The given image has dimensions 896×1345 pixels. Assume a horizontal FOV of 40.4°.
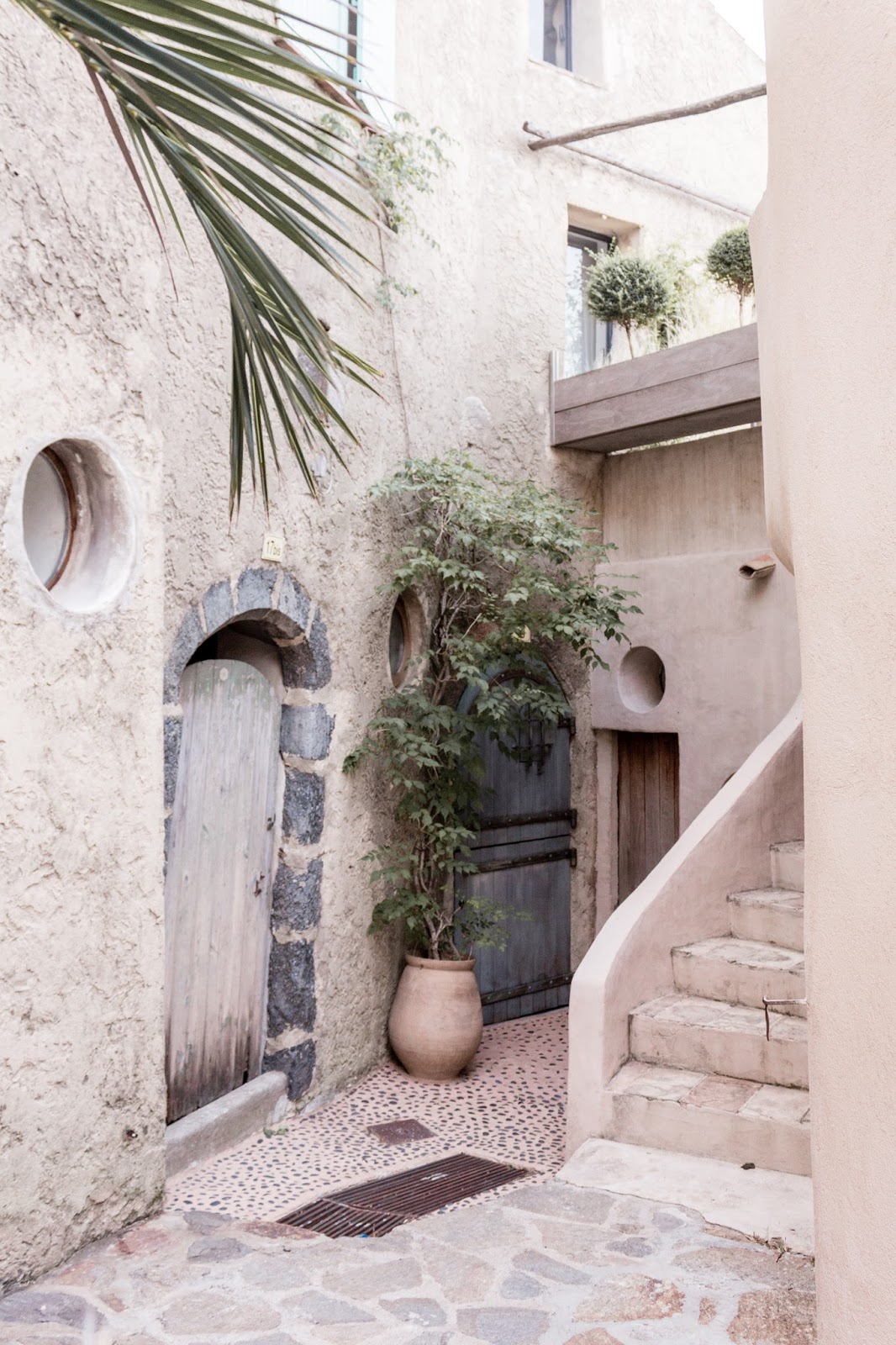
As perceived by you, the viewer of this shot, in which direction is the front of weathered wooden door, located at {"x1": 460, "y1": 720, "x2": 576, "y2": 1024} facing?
facing the viewer and to the right of the viewer

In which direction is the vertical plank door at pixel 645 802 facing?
toward the camera

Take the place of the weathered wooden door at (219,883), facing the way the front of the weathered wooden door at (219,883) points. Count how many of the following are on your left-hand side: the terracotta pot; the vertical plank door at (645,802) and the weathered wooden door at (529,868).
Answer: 3

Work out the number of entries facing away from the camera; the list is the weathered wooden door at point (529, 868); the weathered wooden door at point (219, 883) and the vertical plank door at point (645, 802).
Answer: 0

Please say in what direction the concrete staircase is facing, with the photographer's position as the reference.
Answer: facing the viewer and to the left of the viewer
